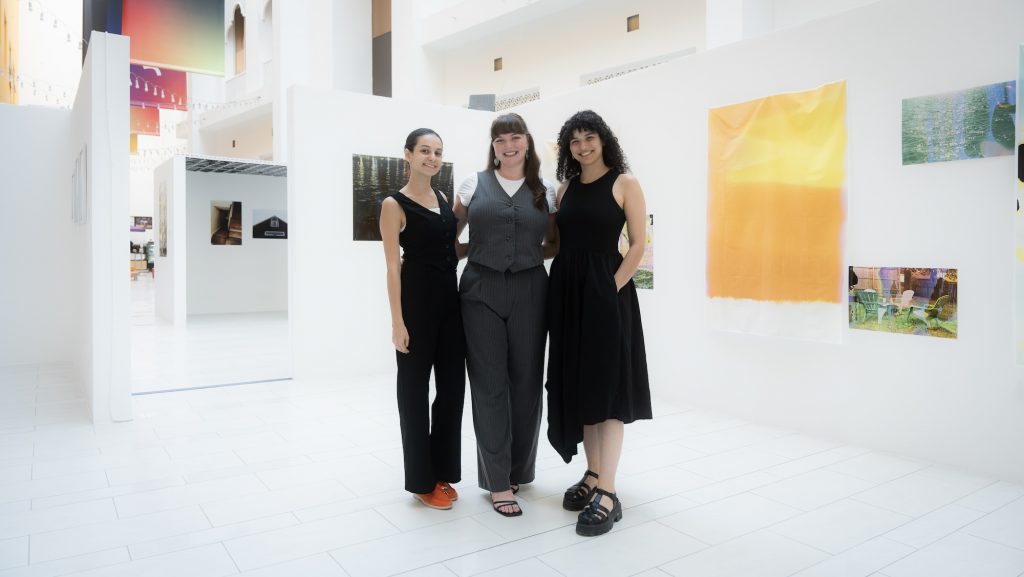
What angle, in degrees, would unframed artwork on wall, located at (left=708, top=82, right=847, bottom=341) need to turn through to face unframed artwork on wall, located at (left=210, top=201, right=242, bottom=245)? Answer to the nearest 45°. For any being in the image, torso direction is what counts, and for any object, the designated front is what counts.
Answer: approximately 90° to its right

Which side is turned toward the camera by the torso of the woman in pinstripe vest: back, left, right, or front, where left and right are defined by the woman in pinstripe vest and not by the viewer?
front

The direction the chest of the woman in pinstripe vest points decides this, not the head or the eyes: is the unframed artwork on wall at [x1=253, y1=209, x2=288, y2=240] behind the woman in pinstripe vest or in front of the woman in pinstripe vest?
behind

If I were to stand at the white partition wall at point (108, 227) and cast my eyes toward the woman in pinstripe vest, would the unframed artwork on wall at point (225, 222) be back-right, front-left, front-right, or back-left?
back-left

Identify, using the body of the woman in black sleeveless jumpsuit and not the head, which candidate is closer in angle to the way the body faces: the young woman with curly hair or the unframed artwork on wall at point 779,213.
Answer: the young woman with curly hair

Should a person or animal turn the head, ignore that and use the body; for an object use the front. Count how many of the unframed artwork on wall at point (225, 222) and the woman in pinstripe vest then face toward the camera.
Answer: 2

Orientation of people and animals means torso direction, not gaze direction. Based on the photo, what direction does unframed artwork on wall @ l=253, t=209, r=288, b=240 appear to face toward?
toward the camera

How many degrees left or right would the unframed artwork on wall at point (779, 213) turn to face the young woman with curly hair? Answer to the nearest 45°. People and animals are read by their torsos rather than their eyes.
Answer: approximately 45° to its left

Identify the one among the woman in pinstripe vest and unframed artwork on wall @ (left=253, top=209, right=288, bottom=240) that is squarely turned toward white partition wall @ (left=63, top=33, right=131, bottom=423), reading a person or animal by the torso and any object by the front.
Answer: the unframed artwork on wall

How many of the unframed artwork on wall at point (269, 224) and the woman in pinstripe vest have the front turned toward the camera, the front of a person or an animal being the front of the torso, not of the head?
2

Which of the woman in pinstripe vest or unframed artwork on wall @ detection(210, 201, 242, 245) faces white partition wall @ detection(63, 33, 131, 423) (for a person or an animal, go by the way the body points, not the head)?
the unframed artwork on wall

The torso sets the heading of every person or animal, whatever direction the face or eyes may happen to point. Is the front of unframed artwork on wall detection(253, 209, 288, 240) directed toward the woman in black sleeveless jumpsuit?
yes

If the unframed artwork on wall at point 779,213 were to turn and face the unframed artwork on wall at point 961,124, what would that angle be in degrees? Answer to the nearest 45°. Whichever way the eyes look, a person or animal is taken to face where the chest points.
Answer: approximately 90° to its left

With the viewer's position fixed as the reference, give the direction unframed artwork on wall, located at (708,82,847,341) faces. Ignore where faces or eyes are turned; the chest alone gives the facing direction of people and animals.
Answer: facing the viewer and to the left of the viewer
